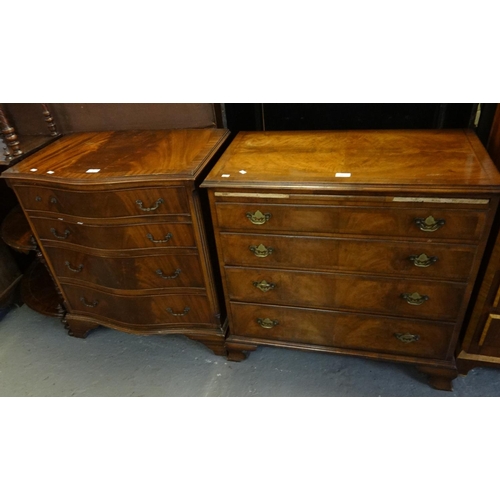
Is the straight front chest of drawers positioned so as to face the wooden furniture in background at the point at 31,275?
no

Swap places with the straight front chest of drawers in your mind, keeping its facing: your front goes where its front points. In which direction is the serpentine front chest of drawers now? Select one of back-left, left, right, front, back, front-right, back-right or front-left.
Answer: right

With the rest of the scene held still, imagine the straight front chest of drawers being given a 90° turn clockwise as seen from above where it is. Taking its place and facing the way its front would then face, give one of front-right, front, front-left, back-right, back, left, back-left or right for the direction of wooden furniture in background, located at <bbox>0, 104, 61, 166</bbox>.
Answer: front

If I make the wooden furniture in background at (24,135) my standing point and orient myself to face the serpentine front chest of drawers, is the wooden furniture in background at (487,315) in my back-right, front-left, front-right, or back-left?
front-left

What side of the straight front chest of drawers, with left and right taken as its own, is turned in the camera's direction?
front
